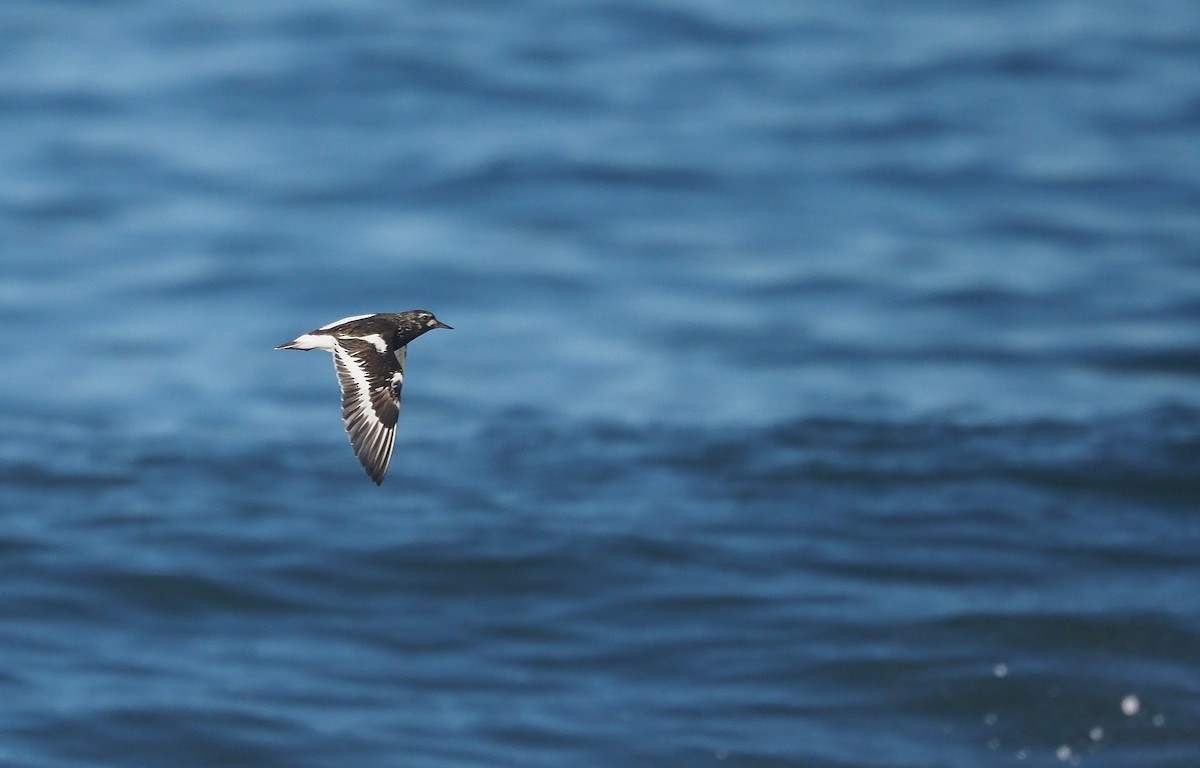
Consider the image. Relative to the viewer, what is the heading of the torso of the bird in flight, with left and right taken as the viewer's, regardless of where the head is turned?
facing to the right of the viewer
